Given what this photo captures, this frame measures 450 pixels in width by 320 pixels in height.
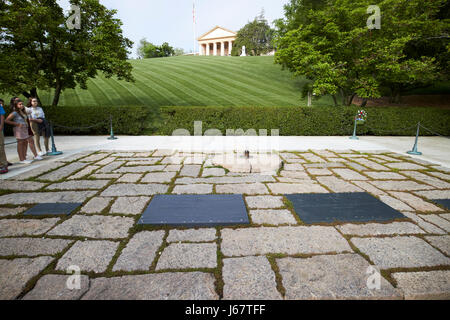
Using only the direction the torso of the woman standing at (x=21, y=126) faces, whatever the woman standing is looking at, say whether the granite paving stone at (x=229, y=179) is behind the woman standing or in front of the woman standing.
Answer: in front

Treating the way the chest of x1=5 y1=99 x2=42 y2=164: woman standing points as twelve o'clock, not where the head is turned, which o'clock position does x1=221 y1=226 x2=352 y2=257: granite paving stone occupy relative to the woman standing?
The granite paving stone is roughly at 1 o'clock from the woman standing.

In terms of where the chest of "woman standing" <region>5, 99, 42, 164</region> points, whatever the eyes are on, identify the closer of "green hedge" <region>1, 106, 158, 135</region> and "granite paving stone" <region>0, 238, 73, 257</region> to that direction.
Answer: the granite paving stone

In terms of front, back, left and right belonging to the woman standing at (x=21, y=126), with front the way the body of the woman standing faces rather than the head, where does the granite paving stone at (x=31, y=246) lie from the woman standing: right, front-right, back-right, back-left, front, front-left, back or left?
front-right

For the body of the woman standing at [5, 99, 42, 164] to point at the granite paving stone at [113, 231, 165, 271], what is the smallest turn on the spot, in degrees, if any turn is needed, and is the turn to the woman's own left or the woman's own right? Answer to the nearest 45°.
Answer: approximately 45° to the woman's own right

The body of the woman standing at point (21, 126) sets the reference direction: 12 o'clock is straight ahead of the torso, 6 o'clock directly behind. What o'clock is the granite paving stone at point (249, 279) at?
The granite paving stone is roughly at 1 o'clock from the woman standing.

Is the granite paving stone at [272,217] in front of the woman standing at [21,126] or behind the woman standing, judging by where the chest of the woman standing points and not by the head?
in front

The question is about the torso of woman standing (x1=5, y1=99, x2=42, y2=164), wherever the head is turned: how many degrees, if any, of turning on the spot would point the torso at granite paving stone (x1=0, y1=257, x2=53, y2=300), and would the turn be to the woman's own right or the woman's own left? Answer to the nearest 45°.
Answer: approximately 45° to the woman's own right

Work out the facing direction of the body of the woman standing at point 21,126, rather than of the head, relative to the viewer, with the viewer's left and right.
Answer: facing the viewer and to the right of the viewer

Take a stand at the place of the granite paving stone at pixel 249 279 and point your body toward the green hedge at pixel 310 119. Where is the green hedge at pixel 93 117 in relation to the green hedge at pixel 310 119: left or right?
left
